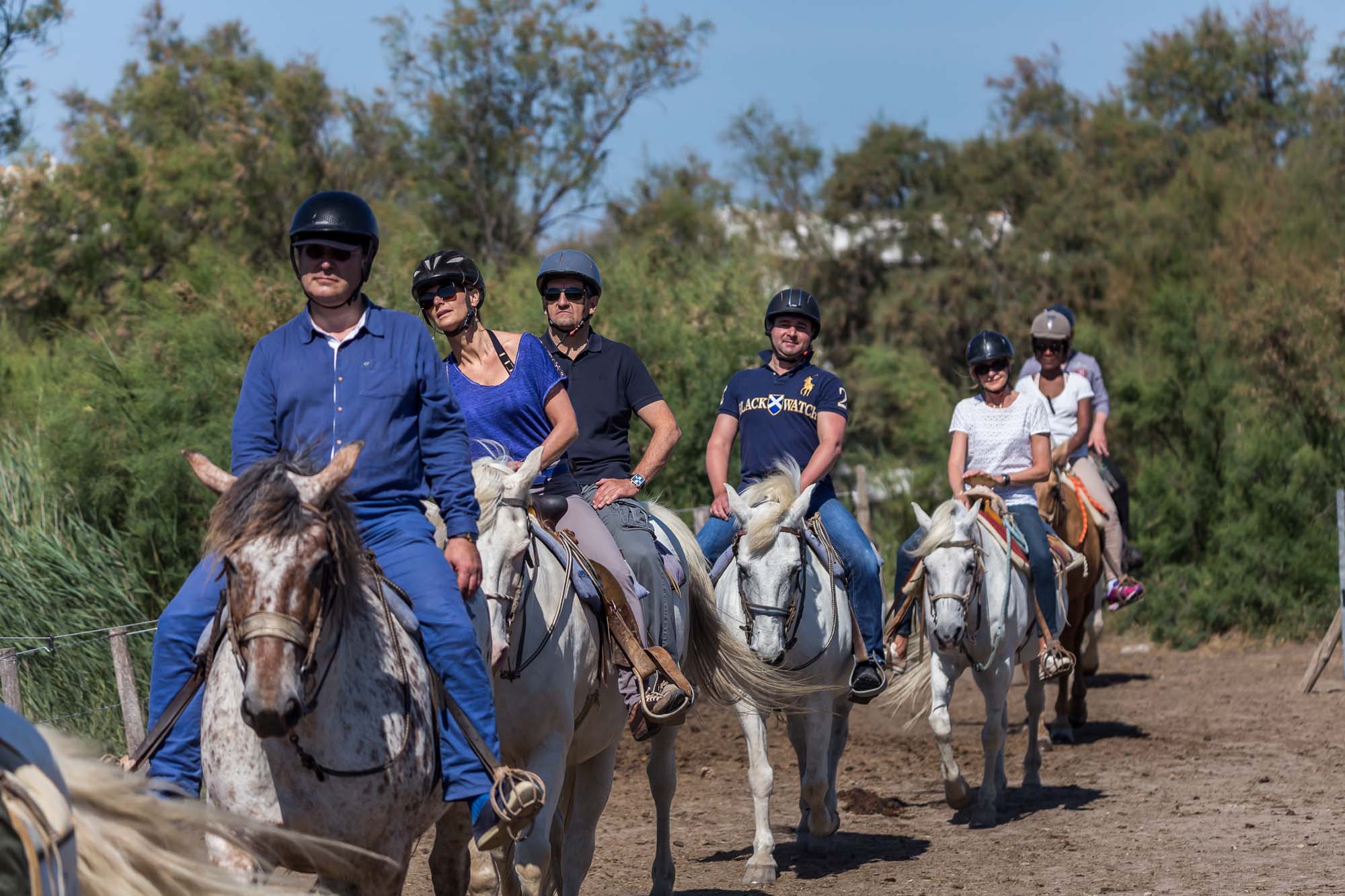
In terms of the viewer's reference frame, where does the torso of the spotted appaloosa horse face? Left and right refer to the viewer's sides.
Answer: facing the viewer

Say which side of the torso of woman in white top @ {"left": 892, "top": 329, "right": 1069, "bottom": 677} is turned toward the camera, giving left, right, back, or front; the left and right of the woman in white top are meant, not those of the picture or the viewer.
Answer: front

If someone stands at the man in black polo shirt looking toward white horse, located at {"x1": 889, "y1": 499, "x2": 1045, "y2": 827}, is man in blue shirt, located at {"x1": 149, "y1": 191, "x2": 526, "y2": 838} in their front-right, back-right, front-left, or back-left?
back-right

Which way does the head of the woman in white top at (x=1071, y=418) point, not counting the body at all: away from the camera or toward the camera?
toward the camera

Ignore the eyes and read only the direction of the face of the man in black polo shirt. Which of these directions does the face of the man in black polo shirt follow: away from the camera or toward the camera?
toward the camera

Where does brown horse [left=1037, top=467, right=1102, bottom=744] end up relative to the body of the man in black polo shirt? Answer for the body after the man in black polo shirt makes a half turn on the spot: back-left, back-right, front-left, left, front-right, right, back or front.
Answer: front

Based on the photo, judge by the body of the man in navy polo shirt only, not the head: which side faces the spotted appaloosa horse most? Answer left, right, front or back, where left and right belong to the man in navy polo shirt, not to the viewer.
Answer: front

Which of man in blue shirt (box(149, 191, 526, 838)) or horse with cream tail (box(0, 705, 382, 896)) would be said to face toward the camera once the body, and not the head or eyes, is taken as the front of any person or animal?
the man in blue shirt

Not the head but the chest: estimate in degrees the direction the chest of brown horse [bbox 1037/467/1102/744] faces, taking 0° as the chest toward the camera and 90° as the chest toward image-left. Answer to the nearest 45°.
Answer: approximately 45°

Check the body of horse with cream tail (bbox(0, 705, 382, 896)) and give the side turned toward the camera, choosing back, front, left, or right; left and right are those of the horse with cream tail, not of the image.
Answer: left

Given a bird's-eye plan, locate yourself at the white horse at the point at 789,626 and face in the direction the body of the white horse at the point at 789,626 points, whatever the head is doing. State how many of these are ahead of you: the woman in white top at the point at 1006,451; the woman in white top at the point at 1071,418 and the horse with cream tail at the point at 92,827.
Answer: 1

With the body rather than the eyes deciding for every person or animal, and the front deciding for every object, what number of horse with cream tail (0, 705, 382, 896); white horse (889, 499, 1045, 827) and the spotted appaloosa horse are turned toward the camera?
2

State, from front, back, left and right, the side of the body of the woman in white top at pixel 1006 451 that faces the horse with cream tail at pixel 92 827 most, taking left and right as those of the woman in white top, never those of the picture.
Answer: front

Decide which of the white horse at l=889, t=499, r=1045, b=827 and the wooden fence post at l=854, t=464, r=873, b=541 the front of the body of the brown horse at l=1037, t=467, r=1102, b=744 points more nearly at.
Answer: the white horse
